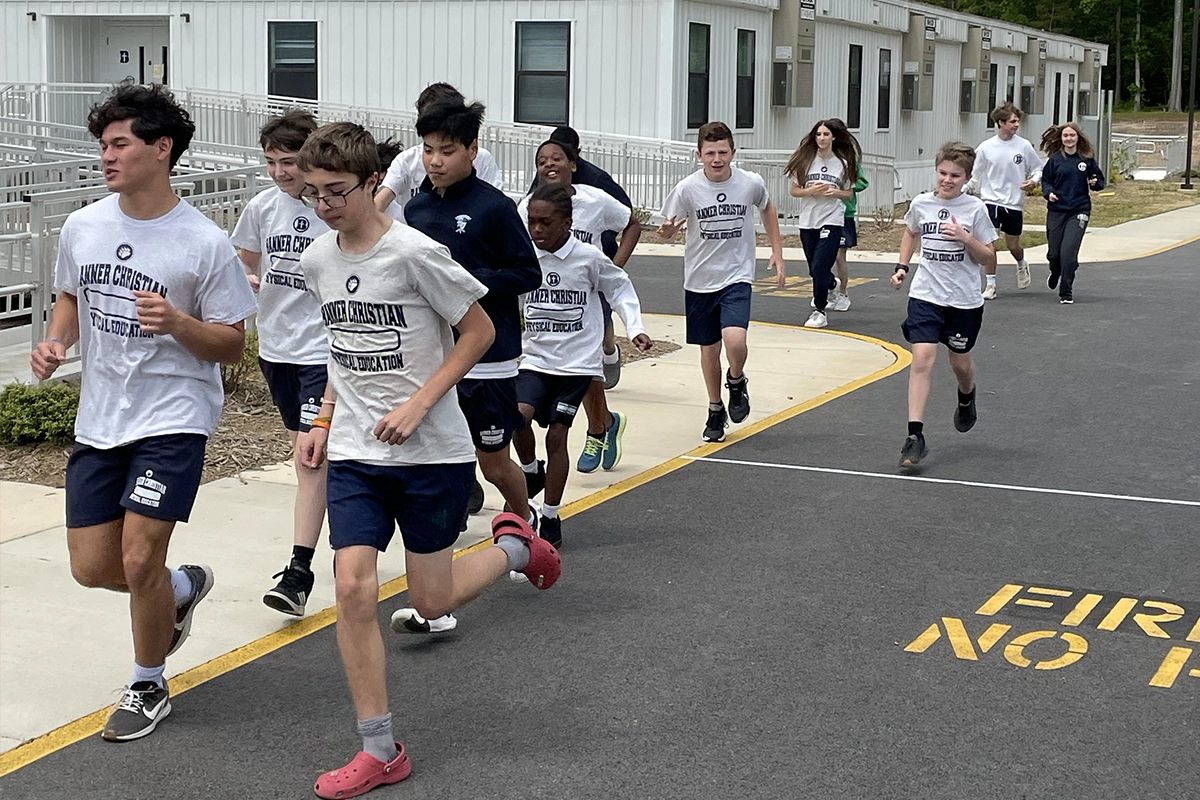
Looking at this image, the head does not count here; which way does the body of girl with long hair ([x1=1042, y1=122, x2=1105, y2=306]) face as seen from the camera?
toward the camera

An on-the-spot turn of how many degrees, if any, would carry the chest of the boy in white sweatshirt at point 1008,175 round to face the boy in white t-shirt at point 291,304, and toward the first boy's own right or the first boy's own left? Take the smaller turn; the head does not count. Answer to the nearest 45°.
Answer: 0° — they already face them

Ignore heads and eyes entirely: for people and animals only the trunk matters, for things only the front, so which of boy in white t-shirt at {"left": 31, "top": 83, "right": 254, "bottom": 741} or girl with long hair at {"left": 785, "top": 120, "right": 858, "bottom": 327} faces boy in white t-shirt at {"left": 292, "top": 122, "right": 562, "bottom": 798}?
the girl with long hair

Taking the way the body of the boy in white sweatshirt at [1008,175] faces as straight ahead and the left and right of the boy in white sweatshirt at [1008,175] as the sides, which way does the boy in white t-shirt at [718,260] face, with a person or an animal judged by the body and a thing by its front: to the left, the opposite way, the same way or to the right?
the same way

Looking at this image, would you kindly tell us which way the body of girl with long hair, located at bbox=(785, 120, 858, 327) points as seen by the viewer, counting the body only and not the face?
toward the camera

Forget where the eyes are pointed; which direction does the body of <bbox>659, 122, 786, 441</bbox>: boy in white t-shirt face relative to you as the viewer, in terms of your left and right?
facing the viewer

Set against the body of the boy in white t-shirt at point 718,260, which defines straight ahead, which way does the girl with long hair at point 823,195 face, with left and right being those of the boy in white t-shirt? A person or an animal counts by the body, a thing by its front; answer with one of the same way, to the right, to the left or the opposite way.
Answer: the same way

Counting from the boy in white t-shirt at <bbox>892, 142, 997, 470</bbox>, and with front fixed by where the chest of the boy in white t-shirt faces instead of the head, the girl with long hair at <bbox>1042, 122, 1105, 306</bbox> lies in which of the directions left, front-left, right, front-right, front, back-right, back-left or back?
back

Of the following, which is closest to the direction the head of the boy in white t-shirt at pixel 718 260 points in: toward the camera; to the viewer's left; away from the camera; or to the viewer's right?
toward the camera

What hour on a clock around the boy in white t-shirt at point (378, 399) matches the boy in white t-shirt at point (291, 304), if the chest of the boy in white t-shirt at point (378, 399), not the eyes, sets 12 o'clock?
the boy in white t-shirt at point (291, 304) is roughly at 4 o'clock from the boy in white t-shirt at point (378, 399).

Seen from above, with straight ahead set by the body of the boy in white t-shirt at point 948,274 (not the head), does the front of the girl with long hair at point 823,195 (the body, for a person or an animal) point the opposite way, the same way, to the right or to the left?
the same way

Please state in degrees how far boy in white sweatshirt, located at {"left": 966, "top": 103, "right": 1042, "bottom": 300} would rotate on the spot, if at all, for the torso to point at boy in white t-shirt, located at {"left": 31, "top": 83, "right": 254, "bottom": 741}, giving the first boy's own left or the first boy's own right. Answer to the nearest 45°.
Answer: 0° — they already face them

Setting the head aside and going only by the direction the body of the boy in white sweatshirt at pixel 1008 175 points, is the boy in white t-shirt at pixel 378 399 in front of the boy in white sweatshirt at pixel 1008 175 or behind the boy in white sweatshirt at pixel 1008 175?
in front

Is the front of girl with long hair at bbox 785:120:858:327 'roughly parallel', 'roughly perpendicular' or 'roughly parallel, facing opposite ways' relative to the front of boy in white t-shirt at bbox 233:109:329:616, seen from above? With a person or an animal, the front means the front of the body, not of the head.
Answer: roughly parallel
